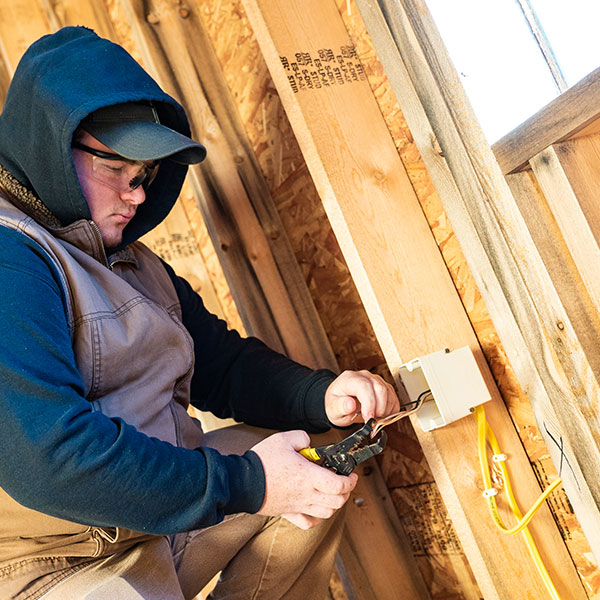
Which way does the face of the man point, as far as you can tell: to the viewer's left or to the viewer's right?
to the viewer's right

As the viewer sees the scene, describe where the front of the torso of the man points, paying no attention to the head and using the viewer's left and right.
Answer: facing the viewer and to the right of the viewer
